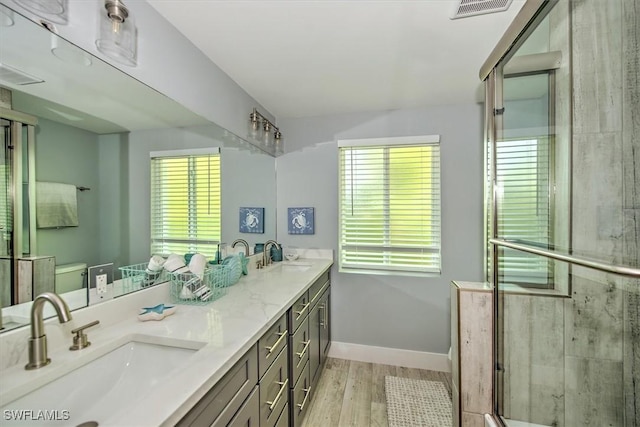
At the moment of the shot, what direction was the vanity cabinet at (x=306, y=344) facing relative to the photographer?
facing to the right of the viewer

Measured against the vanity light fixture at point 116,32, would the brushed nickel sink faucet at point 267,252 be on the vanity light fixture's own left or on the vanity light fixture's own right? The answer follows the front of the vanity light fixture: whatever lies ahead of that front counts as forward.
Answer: on the vanity light fixture's own left

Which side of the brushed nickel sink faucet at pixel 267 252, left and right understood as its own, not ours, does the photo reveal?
right

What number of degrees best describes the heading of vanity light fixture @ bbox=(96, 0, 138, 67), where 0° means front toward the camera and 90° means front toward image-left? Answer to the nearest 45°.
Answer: approximately 315°

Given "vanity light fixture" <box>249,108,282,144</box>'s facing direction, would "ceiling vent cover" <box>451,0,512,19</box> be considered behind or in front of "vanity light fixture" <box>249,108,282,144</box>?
in front

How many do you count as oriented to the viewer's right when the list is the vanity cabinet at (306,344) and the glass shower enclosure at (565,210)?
1

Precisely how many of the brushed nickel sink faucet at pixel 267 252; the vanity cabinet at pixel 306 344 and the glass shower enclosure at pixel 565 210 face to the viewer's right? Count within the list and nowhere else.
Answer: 2

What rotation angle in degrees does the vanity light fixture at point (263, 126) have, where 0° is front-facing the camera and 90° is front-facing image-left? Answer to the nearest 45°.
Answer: approximately 315°
